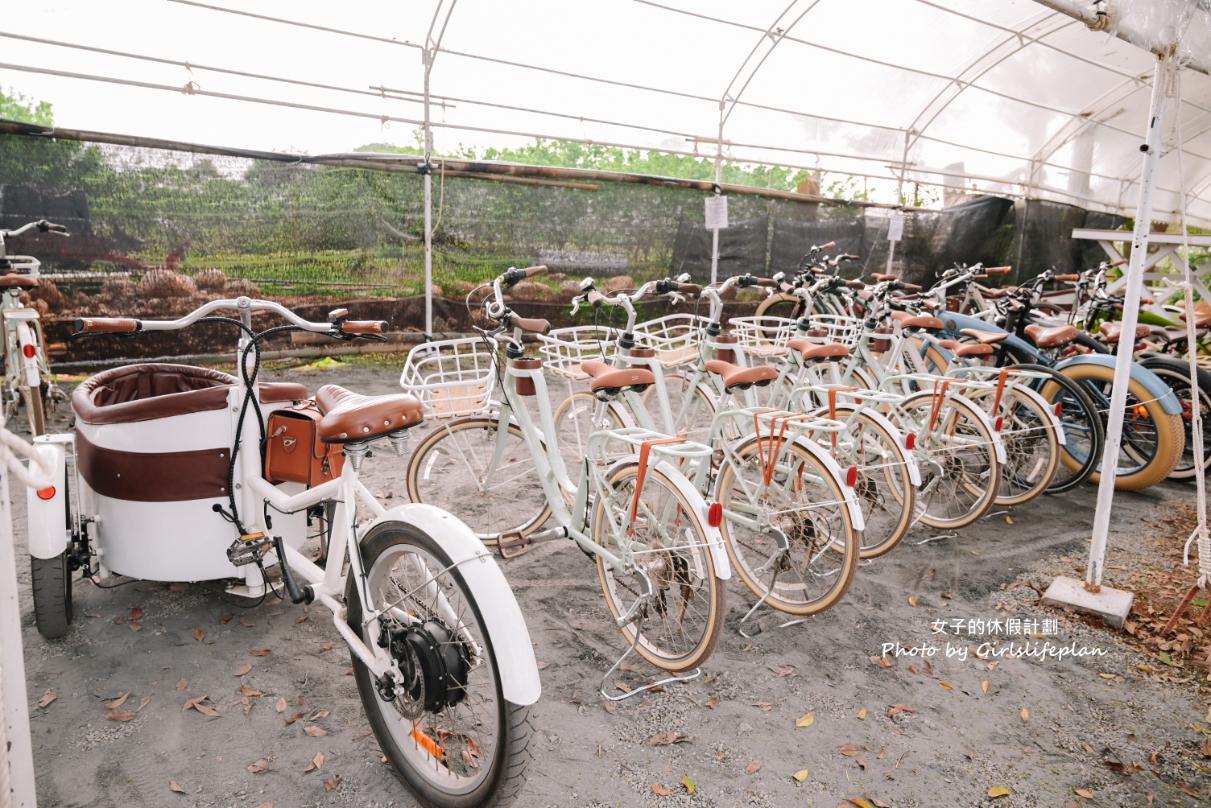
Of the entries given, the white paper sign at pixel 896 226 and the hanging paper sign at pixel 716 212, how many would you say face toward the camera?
2

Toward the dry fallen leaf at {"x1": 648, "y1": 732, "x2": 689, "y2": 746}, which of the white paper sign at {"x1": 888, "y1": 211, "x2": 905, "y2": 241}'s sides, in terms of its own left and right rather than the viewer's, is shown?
front

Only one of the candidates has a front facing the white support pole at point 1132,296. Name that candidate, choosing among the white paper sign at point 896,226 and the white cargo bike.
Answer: the white paper sign

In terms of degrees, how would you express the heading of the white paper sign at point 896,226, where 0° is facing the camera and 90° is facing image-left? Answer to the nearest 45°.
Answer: approximately 0°

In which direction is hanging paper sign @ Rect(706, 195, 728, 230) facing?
toward the camera

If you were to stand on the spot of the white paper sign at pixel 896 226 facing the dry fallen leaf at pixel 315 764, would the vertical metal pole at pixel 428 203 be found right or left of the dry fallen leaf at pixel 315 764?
right
